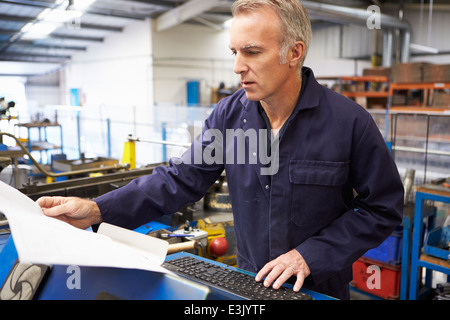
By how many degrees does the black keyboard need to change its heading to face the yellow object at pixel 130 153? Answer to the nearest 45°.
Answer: approximately 45° to its left

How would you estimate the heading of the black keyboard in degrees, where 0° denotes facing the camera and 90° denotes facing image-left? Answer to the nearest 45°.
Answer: approximately 225°

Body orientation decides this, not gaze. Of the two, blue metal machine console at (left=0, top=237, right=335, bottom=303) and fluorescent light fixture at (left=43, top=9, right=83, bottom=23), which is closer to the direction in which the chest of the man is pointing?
the blue metal machine console

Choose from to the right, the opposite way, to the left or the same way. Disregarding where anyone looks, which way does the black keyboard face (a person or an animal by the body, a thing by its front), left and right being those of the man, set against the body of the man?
the opposite way

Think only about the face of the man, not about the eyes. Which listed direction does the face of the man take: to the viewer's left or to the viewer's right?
to the viewer's left

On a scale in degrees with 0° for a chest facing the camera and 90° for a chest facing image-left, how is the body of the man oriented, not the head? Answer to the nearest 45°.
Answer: approximately 45°

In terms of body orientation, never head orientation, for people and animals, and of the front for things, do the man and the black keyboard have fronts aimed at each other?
yes

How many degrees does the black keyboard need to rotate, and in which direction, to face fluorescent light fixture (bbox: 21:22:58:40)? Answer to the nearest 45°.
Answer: approximately 90° to its left
